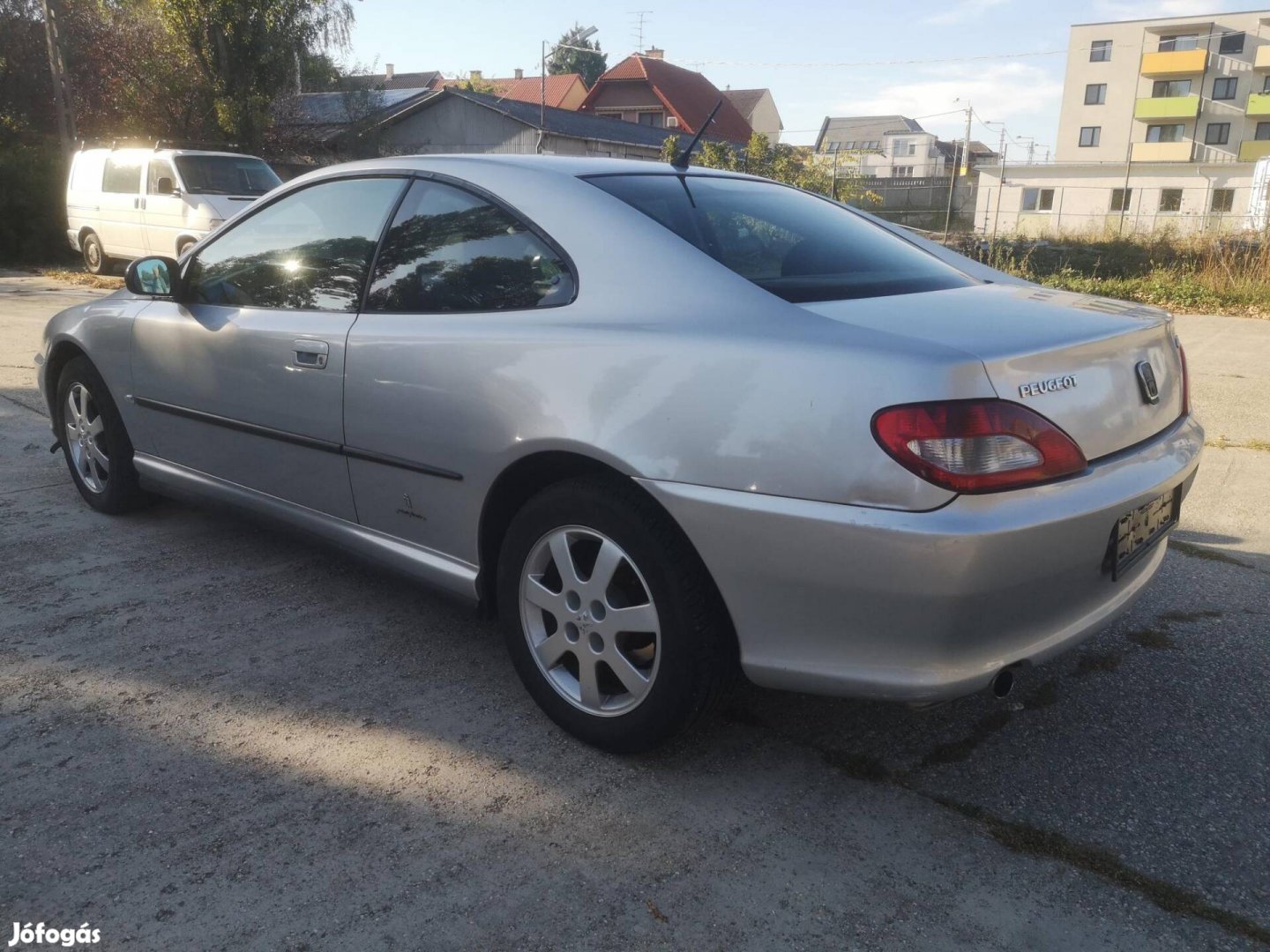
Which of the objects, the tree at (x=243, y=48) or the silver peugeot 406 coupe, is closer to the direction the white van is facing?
the silver peugeot 406 coupe

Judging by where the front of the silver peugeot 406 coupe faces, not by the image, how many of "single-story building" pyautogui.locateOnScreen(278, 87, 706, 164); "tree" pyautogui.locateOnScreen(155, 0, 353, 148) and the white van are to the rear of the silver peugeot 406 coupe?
0

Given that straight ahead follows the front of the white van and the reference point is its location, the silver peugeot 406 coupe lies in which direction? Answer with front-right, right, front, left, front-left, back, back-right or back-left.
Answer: front-right

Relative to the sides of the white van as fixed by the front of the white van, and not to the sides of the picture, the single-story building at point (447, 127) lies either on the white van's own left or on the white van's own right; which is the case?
on the white van's own left

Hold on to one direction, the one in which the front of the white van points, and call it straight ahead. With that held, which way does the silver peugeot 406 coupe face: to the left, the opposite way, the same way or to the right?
the opposite way

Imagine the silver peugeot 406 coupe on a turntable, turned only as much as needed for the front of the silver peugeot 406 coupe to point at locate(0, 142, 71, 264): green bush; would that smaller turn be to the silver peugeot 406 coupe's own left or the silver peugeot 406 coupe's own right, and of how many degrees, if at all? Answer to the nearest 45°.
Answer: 0° — it already faces it

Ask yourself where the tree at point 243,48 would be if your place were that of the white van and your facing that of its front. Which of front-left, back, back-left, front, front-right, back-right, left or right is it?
back-left

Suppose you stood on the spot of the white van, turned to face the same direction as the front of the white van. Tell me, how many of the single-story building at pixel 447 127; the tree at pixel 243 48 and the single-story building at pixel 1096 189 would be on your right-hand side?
0

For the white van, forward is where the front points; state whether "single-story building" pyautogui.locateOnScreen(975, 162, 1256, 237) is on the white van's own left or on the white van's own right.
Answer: on the white van's own left

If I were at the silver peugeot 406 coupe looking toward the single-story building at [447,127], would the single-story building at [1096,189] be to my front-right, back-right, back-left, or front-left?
front-right

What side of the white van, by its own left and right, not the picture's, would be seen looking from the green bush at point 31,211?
back

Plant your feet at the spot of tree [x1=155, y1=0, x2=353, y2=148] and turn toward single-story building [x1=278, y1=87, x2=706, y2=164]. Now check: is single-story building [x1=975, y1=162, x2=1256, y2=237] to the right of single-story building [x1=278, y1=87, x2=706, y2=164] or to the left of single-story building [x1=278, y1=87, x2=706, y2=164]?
right

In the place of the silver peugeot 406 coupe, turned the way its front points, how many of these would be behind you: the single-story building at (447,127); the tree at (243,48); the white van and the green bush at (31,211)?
0

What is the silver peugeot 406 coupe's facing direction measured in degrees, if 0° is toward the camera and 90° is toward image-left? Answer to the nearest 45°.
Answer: approximately 135°

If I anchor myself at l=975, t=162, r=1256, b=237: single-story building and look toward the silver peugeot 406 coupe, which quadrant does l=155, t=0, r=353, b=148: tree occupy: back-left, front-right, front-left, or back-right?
front-right
